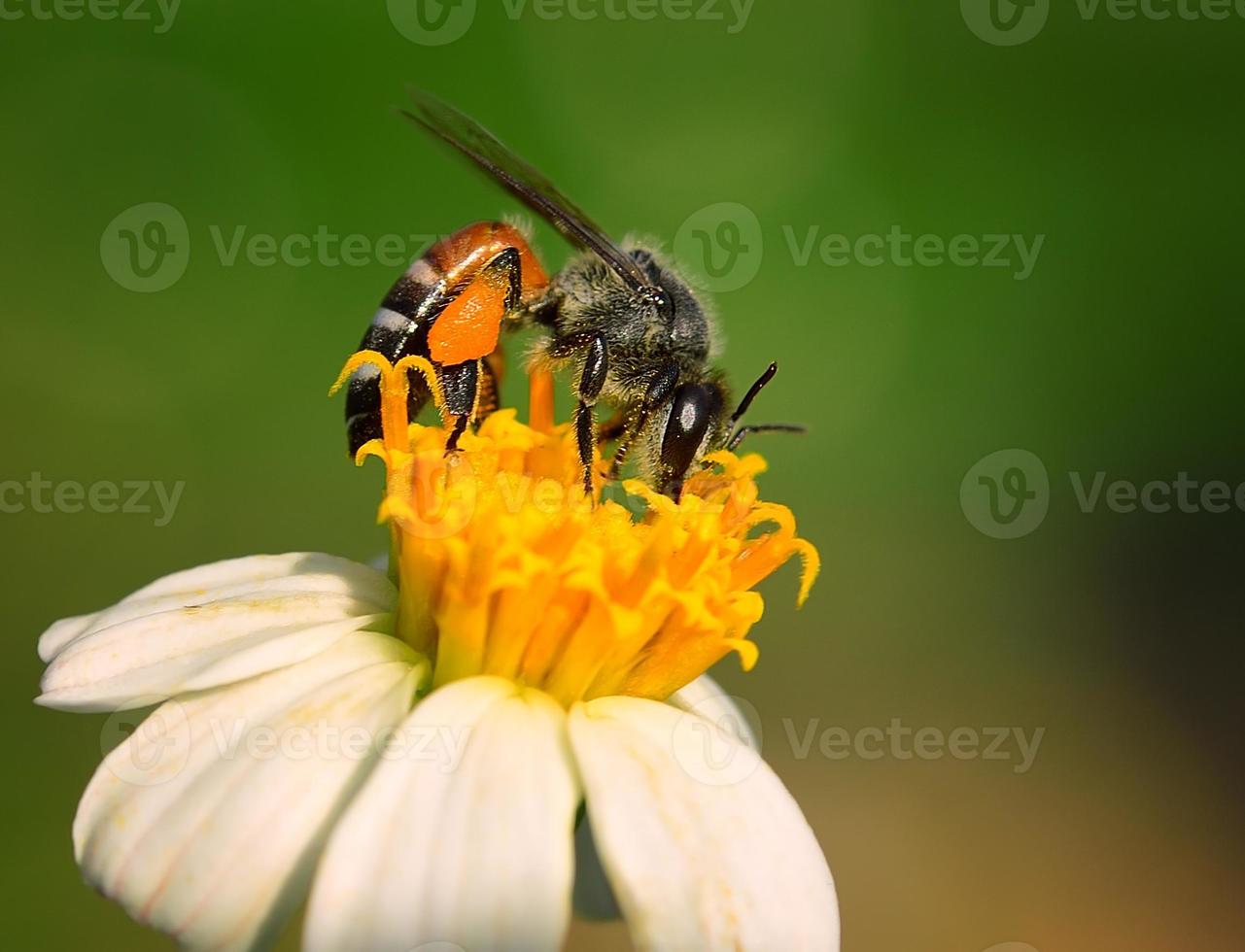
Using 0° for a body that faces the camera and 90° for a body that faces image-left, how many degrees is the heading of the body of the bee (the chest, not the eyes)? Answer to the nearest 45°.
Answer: approximately 270°
